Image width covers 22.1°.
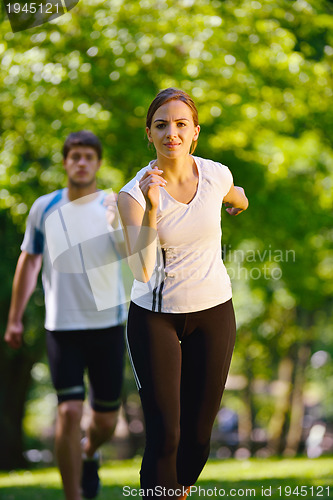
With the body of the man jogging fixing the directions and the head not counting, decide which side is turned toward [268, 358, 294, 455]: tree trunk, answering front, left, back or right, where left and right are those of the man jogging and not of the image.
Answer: back

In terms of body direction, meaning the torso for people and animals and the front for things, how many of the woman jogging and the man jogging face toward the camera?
2

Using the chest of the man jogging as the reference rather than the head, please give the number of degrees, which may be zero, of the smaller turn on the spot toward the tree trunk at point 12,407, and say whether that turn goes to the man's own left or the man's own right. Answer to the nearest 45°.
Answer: approximately 180°

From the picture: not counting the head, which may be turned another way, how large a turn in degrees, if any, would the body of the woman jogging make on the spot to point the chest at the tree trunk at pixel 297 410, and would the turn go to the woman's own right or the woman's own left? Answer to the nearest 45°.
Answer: approximately 180°

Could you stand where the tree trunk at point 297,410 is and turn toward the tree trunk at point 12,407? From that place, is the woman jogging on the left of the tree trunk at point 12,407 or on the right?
left

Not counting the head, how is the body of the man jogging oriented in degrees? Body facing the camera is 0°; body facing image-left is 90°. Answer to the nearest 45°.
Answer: approximately 0°

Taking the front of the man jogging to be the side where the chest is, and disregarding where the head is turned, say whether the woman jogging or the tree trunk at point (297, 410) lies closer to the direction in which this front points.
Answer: the woman jogging

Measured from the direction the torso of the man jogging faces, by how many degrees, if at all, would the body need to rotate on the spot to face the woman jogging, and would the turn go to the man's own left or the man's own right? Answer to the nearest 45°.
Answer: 0° — they already face them

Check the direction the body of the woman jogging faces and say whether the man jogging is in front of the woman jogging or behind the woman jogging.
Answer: behind
